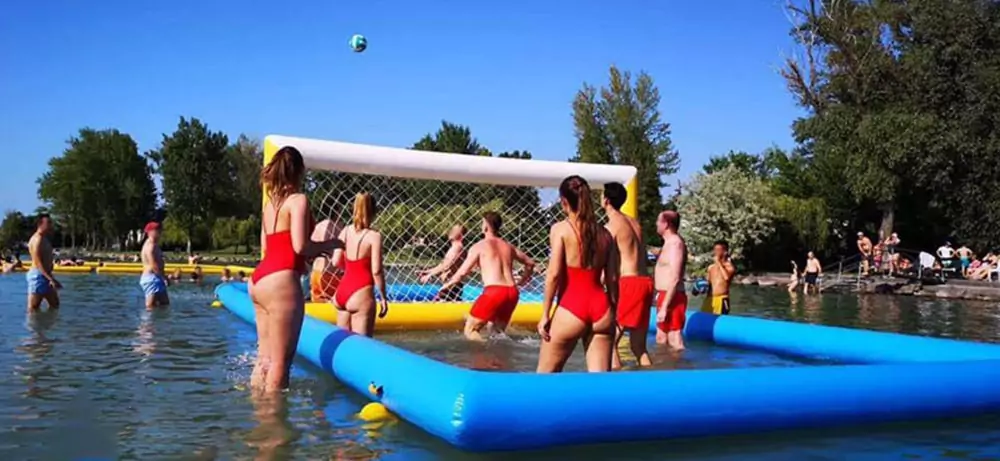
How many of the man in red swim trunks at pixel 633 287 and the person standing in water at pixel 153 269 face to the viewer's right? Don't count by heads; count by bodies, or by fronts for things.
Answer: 1

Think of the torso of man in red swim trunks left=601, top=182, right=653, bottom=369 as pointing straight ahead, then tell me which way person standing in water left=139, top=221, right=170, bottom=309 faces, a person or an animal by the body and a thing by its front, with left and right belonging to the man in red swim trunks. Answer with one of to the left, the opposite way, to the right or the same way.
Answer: to the right

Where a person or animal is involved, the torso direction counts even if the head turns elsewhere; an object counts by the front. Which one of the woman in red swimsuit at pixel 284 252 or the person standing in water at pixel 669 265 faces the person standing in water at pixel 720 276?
the woman in red swimsuit

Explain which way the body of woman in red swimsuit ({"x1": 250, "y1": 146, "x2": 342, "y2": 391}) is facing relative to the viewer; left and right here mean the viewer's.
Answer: facing away from the viewer and to the right of the viewer

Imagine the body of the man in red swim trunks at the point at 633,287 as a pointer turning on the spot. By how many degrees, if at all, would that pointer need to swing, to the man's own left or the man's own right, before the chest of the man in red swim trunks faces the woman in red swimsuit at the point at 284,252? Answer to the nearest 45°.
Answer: approximately 90° to the man's own left

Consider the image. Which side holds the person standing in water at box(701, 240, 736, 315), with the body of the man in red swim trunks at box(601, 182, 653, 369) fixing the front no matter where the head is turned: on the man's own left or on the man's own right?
on the man's own right

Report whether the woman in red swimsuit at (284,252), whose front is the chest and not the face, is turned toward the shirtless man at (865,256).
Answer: yes

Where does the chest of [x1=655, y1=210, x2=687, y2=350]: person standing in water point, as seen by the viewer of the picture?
to the viewer's left

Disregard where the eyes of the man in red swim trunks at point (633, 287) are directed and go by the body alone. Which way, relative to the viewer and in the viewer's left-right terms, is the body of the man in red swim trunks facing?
facing away from the viewer and to the left of the viewer

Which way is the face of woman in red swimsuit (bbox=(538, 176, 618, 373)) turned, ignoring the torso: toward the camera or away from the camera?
away from the camera

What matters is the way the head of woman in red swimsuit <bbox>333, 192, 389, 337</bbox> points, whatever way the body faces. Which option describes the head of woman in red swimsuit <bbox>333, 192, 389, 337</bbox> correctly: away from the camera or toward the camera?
away from the camera

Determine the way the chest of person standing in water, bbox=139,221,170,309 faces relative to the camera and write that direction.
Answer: to the viewer's right

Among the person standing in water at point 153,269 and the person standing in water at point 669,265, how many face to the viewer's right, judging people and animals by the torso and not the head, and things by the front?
1

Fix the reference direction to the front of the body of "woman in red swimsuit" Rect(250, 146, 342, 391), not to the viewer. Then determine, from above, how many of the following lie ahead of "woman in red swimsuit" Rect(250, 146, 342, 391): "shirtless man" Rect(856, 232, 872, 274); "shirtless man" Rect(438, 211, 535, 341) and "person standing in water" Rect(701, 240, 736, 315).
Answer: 3
